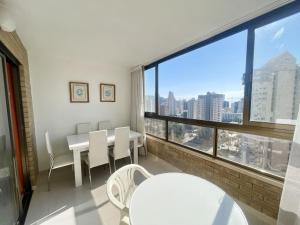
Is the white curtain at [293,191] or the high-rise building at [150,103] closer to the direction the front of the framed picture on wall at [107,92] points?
the white curtain

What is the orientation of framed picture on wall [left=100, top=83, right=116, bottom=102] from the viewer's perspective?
toward the camera

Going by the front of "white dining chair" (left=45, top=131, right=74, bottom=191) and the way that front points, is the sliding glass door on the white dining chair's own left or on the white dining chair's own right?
on the white dining chair's own right

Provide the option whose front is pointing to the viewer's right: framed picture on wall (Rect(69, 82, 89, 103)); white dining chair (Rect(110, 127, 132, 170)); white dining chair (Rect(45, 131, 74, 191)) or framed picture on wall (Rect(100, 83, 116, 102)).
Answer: white dining chair (Rect(45, 131, 74, 191))

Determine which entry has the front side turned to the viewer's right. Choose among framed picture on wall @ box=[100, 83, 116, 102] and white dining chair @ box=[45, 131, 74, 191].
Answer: the white dining chair

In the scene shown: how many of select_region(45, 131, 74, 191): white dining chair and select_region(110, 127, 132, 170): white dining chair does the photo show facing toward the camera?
0

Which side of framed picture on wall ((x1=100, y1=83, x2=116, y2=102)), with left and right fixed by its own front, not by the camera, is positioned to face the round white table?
front

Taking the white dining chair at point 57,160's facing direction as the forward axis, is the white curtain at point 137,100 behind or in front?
in front

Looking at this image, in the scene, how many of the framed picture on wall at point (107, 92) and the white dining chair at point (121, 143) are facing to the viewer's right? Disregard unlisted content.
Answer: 0

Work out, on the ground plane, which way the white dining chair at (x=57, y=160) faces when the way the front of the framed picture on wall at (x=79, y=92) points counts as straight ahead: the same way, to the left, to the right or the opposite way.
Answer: to the left

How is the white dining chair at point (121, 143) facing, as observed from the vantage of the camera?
facing away from the viewer and to the left of the viewer

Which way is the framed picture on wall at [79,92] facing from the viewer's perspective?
toward the camera

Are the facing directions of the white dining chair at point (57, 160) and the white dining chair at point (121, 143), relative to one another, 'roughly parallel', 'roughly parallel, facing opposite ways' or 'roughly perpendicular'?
roughly perpendicular

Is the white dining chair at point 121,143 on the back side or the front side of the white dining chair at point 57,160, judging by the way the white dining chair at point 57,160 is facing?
on the front side

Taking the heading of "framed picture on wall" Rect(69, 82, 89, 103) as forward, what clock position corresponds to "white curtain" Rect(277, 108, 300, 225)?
The white curtain is roughly at 11 o'clock from the framed picture on wall.

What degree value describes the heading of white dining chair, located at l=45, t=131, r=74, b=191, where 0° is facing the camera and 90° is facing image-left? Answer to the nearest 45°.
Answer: approximately 270°
